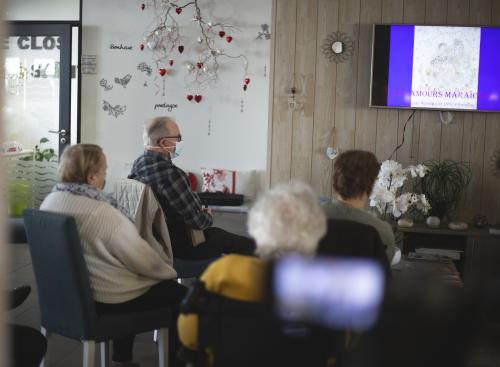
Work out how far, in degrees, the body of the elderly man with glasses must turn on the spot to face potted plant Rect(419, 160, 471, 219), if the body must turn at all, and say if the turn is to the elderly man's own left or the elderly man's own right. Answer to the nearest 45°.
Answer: approximately 45° to the elderly man's own left

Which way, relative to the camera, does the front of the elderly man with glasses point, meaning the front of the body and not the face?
to the viewer's right

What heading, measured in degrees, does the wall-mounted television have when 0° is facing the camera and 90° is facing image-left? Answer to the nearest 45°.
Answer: approximately 0°

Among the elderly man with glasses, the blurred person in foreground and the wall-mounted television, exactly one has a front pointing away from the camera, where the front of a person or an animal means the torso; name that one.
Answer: the blurred person in foreground

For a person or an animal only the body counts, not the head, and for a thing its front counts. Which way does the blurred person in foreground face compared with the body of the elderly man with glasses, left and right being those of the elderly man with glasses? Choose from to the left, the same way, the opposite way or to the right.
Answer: to the left

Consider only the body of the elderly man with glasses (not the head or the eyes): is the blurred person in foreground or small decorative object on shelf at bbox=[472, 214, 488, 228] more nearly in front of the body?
the small decorative object on shelf

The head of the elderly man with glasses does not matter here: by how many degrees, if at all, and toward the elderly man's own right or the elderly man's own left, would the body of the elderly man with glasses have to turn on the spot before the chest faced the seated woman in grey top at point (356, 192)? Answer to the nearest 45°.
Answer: approximately 45° to the elderly man's own right

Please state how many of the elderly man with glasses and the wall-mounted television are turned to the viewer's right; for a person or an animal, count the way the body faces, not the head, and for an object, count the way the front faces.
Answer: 1

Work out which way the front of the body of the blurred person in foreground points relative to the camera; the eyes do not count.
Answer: away from the camera

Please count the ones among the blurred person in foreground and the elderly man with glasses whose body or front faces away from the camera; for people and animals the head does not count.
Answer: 1

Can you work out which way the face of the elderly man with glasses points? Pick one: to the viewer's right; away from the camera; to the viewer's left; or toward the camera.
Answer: to the viewer's right
